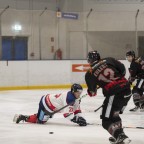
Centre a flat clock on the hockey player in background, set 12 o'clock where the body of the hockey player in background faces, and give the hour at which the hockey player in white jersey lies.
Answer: The hockey player in white jersey is roughly at 10 o'clock from the hockey player in background.

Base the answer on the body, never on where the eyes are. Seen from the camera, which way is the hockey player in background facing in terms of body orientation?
to the viewer's left

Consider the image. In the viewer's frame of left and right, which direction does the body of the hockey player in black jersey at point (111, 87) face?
facing away from the viewer and to the left of the viewer

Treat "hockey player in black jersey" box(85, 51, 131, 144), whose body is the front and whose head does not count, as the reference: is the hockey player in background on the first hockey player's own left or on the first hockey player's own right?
on the first hockey player's own right

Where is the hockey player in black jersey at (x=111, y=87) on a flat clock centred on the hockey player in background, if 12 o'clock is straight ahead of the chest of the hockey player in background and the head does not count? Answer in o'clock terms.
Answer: The hockey player in black jersey is roughly at 9 o'clock from the hockey player in background.
